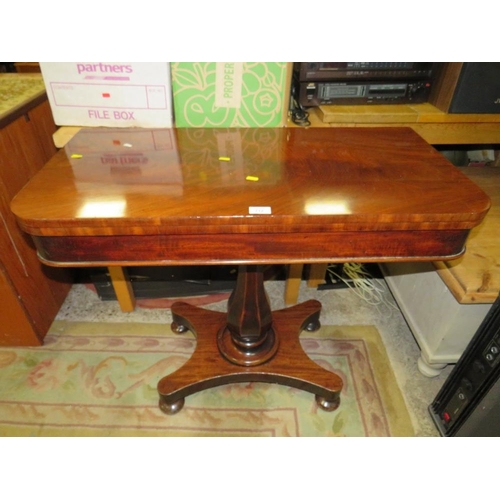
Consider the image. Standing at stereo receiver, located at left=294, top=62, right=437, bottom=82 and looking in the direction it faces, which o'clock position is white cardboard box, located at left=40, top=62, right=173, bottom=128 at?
The white cardboard box is roughly at 2 o'clock from the stereo receiver.

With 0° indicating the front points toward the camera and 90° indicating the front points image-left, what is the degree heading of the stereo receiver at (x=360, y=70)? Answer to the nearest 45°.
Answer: approximately 0°

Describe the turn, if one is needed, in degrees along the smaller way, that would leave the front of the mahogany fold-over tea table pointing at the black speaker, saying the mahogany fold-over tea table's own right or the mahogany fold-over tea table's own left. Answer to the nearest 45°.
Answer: approximately 135° to the mahogany fold-over tea table's own left

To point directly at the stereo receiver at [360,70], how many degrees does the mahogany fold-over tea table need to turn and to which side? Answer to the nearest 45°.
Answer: approximately 135° to its left
